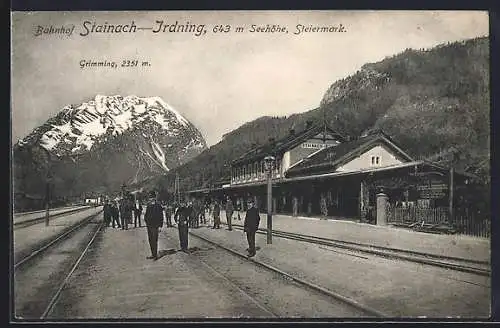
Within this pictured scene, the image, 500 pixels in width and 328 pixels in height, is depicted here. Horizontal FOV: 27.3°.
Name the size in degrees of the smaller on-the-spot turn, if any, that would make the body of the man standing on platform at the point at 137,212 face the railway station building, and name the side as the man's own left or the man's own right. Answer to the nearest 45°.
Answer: approximately 90° to the man's own left

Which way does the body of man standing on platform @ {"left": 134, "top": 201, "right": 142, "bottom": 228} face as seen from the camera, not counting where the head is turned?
toward the camera

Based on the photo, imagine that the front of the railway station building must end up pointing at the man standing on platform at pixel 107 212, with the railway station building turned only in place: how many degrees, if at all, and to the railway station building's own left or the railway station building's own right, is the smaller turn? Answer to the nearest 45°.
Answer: approximately 45° to the railway station building's own right

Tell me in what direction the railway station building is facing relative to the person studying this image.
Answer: facing the viewer and to the left of the viewer

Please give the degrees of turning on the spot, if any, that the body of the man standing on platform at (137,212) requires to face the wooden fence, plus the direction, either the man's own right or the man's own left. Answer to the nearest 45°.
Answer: approximately 90° to the man's own left

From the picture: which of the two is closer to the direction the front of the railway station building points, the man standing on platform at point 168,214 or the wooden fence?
the man standing on platform

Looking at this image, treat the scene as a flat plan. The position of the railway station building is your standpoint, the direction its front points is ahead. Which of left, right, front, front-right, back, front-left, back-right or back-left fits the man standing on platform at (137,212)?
front-left

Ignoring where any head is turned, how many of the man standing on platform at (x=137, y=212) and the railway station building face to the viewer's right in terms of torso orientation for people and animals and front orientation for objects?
0

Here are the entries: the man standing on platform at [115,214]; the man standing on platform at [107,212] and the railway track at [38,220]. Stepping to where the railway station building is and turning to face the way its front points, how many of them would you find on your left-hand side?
0
